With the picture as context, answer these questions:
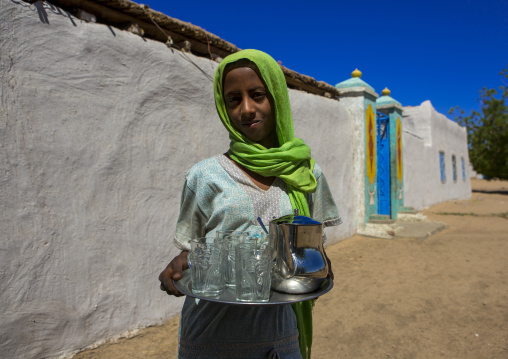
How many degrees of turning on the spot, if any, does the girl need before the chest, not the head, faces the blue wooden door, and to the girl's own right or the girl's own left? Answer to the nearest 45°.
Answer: approximately 135° to the girl's own left

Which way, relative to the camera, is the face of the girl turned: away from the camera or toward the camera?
toward the camera

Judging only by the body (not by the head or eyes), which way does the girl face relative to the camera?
toward the camera
